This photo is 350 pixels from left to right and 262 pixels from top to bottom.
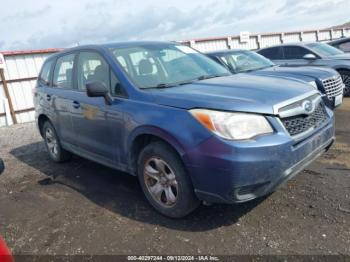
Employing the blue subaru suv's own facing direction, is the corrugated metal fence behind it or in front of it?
behind

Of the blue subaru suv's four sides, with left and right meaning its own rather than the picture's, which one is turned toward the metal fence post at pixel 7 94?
back

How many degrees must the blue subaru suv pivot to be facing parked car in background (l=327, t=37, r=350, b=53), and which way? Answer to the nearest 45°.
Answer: approximately 90° to its left

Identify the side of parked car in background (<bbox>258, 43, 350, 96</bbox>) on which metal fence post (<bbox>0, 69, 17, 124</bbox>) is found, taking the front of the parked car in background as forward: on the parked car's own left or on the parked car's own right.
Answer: on the parked car's own right

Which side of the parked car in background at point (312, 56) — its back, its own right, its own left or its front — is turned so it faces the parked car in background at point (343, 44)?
left

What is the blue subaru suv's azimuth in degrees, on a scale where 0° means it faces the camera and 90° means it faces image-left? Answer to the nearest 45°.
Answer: approximately 315°
